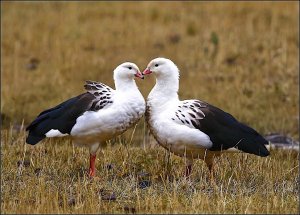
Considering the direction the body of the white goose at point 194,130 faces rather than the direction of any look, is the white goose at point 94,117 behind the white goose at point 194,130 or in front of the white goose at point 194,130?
in front

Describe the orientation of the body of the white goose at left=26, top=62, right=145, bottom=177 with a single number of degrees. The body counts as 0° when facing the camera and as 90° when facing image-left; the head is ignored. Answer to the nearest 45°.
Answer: approximately 270°

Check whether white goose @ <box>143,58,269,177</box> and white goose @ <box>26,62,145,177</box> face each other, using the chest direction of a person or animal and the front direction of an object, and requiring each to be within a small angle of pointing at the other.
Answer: yes

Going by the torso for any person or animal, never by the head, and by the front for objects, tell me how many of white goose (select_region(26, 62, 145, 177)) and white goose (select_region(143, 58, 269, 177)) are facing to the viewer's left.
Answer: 1

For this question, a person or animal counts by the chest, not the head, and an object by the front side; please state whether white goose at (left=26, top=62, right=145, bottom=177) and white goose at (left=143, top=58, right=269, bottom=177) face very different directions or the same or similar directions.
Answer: very different directions

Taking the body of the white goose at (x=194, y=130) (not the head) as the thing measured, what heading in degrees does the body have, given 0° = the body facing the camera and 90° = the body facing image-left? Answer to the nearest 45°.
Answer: approximately 90°

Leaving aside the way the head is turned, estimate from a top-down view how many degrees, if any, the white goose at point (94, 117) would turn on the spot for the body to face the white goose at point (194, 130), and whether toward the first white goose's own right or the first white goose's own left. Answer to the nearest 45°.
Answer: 0° — it already faces it
